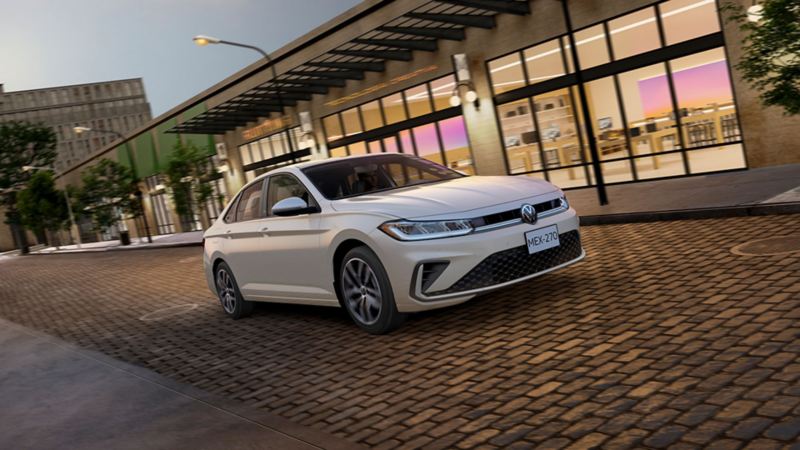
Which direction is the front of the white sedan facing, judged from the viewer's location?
facing the viewer and to the right of the viewer

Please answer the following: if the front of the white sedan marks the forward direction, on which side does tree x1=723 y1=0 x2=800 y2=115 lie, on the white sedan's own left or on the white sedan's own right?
on the white sedan's own left

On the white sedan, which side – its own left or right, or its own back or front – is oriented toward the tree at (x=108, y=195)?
back

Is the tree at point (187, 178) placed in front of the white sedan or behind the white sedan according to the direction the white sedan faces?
behind
